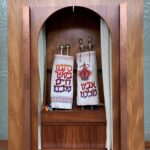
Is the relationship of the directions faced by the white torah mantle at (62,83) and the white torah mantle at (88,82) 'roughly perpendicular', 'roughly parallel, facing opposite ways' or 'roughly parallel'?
roughly parallel

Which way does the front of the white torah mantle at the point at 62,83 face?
toward the camera

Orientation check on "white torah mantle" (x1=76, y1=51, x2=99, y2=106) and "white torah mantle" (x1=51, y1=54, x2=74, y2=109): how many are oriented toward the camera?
2

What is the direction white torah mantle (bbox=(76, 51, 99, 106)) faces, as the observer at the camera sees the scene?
facing the viewer

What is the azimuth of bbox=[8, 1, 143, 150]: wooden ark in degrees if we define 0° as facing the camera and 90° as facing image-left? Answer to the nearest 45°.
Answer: approximately 0°
